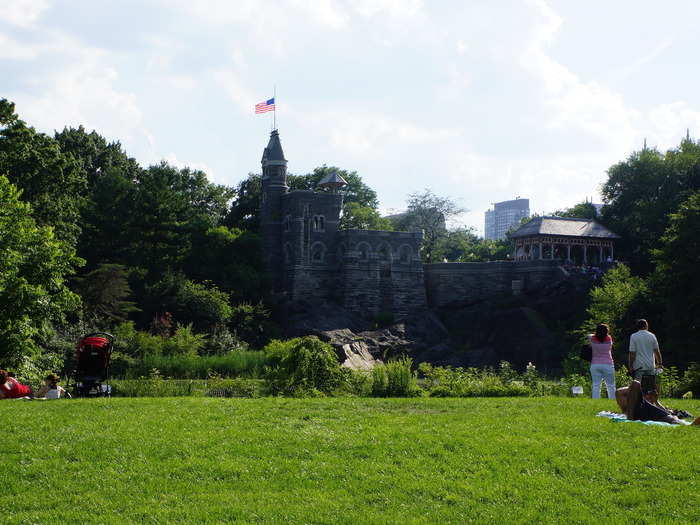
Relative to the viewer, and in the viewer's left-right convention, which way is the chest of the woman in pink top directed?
facing away from the viewer

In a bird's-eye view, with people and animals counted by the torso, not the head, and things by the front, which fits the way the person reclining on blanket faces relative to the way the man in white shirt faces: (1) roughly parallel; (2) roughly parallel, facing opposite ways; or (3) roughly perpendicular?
roughly perpendicular

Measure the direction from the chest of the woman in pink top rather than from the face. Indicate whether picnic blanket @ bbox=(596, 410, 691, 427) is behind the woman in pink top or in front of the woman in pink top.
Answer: behind

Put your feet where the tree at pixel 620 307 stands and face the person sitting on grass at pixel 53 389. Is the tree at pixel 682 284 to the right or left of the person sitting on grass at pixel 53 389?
left

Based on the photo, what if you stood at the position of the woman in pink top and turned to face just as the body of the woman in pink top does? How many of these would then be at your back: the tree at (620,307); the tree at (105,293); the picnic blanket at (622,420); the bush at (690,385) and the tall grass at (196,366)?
1

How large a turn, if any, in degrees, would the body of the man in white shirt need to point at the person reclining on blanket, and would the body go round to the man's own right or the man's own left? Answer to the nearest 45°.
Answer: approximately 180°

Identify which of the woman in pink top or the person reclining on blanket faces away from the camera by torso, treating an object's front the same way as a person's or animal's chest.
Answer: the woman in pink top

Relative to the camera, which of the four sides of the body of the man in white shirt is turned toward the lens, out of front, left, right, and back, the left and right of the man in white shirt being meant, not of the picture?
back

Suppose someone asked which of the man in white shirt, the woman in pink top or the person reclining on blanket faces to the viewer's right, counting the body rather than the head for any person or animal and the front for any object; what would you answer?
the person reclining on blanket

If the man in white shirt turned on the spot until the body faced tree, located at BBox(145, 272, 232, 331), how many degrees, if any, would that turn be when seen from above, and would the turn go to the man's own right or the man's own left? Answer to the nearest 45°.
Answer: approximately 45° to the man's own left

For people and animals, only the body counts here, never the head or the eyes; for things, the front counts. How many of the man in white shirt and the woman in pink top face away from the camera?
2

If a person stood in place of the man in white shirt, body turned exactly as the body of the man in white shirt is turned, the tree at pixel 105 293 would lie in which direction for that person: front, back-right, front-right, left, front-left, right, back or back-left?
front-left

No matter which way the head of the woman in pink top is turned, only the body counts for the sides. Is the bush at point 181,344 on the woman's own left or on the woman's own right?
on the woman's own left
